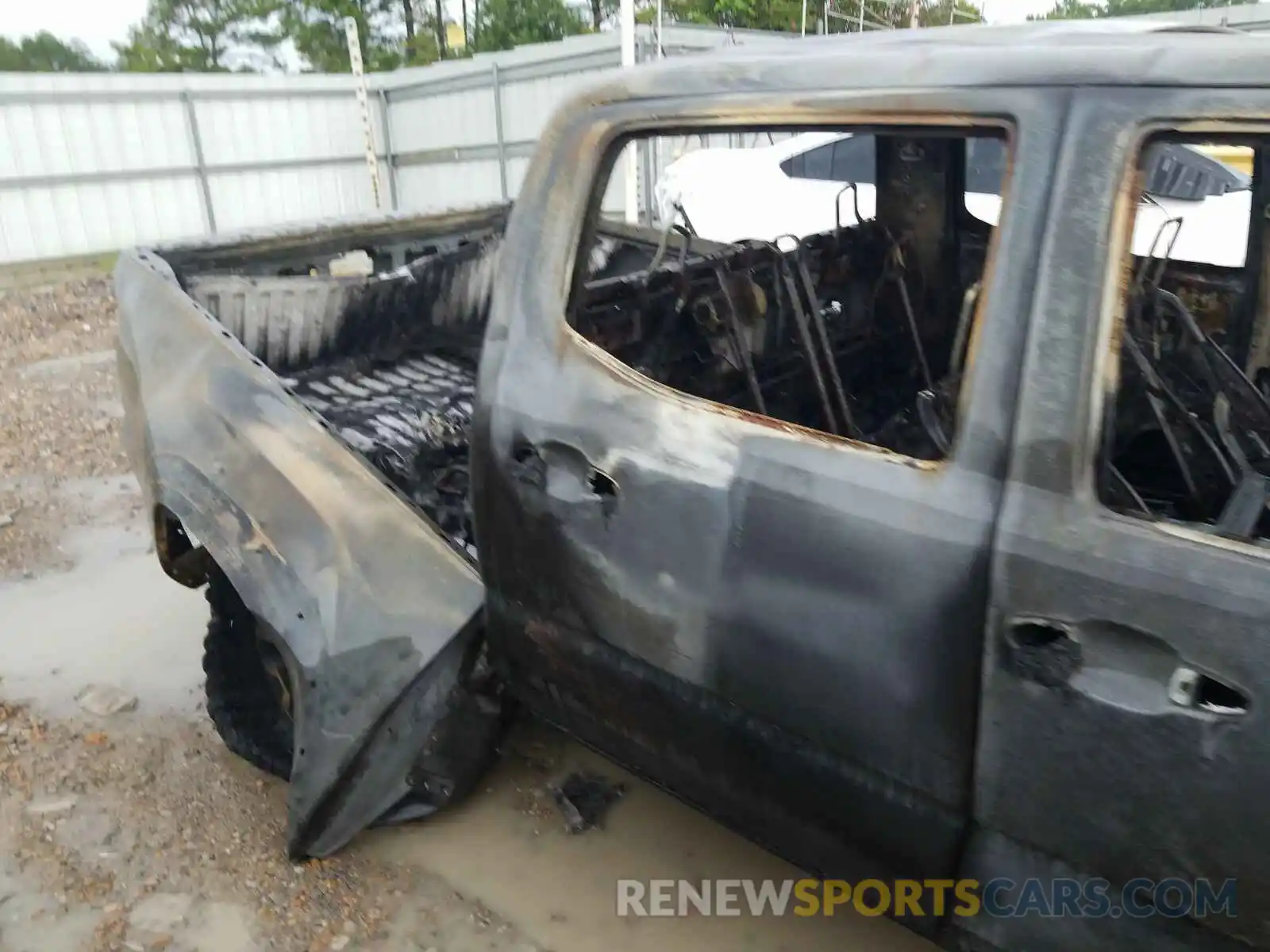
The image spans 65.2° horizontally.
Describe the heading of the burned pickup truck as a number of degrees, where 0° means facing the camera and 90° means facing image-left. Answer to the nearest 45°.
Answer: approximately 315°

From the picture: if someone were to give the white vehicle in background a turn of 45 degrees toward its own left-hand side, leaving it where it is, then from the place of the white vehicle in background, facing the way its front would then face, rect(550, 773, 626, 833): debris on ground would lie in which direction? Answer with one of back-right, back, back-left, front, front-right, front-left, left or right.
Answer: front-left

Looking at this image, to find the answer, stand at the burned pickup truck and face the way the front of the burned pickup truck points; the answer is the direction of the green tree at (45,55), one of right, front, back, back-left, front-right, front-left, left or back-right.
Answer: back

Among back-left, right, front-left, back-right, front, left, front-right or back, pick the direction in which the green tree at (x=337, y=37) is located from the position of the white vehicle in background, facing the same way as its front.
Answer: front-right

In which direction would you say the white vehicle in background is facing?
to the viewer's left

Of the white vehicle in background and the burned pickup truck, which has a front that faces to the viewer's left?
the white vehicle in background

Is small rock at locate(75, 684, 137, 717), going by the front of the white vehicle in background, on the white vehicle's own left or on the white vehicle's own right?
on the white vehicle's own left
